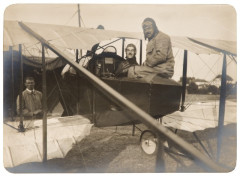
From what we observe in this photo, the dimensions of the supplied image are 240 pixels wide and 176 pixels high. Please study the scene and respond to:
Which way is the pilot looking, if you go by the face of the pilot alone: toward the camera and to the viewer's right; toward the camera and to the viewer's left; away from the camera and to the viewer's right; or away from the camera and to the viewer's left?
toward the camera and to the viewer's left

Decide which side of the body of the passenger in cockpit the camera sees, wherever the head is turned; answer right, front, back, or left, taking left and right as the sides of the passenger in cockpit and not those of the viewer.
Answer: front
